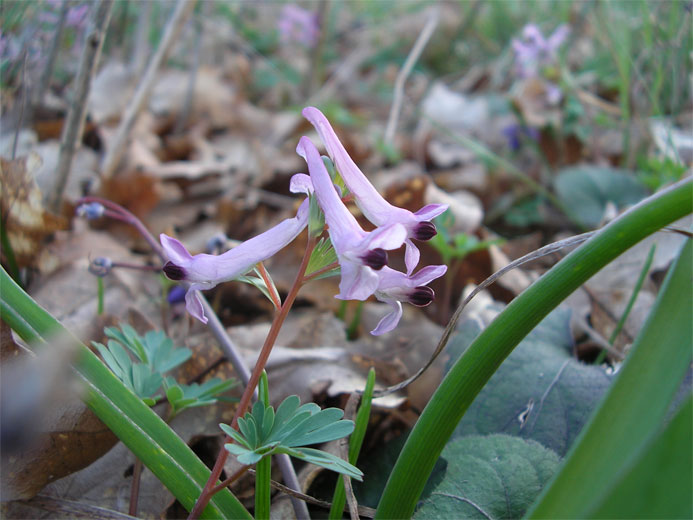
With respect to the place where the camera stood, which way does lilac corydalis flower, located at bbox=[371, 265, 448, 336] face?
facing to the right of the viewer

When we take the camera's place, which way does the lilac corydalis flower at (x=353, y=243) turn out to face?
facing the viewer and to the right of the viewer

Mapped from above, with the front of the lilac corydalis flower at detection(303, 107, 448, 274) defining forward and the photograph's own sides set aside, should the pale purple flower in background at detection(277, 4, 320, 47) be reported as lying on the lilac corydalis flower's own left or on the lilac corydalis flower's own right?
on the lilac corydalis flower's own left

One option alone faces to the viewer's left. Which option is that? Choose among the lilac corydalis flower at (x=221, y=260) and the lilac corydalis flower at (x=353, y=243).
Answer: the lilac corydalis flower at (x=221, y=260)

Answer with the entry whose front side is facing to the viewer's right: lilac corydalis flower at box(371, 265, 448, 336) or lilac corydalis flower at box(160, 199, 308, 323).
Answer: lilac corydalis flower at box(371, 265, 448, 336)

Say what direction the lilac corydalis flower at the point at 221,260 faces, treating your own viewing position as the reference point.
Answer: facing to the left of the viewer

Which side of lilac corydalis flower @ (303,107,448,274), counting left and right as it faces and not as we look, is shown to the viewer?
right

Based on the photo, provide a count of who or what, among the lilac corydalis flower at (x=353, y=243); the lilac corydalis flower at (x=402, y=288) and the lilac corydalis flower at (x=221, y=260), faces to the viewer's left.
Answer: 1

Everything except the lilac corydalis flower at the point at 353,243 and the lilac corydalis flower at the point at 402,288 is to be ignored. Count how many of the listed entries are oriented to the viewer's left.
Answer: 0

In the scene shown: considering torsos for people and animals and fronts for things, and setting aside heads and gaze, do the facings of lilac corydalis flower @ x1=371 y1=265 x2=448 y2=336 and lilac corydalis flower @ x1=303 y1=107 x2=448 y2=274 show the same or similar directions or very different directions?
same or similar directions

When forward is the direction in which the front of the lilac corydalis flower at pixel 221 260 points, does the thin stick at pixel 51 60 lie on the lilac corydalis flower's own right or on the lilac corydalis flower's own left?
on the lilac corydalis flower's own right

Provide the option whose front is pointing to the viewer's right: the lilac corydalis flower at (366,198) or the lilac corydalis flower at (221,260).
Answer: the lilac corydalis flower at (366,198)

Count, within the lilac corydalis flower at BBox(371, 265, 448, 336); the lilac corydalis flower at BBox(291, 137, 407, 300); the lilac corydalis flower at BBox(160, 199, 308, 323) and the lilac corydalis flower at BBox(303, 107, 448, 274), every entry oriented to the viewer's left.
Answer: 1
